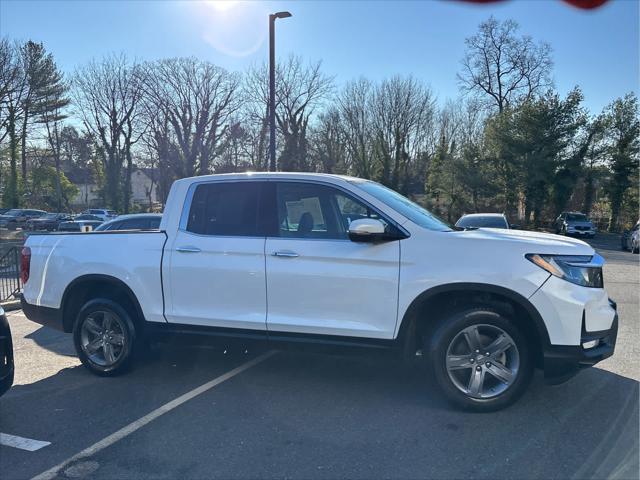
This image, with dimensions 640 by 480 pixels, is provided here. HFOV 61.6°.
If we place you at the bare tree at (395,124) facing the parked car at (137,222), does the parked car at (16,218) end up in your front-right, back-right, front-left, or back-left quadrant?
front-right

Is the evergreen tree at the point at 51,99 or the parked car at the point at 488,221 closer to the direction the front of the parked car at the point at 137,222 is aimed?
the evergreen tree

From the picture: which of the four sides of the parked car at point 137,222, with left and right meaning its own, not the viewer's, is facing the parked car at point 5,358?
left

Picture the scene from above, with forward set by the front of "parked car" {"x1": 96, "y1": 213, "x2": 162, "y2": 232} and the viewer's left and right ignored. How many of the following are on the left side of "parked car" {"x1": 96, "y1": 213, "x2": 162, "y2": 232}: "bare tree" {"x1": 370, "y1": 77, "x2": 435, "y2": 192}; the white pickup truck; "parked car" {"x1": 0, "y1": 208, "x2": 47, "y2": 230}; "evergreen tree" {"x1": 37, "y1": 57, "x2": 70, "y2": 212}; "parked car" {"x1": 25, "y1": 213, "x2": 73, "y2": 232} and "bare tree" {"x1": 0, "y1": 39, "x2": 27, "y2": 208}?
1

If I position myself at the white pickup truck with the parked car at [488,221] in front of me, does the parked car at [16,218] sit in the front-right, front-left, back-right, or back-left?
front-left

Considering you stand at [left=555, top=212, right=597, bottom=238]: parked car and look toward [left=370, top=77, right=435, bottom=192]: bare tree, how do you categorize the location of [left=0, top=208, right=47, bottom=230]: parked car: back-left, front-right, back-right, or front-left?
front-left

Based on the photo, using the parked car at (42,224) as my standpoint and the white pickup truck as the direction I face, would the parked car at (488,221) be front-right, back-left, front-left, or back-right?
front-left

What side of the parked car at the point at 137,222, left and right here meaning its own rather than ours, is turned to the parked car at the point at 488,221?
back

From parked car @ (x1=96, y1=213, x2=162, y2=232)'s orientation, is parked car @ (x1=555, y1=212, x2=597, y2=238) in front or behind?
behind

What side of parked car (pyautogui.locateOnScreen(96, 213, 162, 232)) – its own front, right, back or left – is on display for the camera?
left
